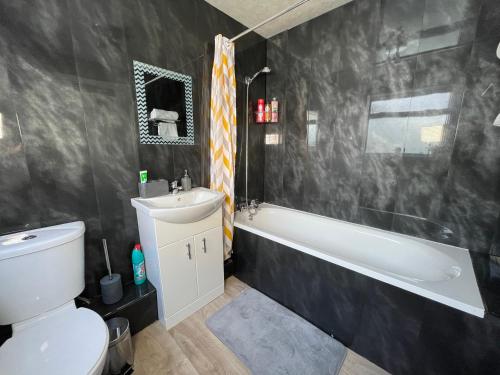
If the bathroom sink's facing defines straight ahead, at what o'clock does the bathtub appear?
The bathtub is roughly at 11 o'clock from the bathroom sink.

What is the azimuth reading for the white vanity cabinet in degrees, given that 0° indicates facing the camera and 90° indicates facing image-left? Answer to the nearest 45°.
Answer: approximately 315°

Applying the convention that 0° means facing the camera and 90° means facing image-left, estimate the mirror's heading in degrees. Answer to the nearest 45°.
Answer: approximately 315°

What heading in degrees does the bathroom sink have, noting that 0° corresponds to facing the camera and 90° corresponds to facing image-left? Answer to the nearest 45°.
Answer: approximately 315°
